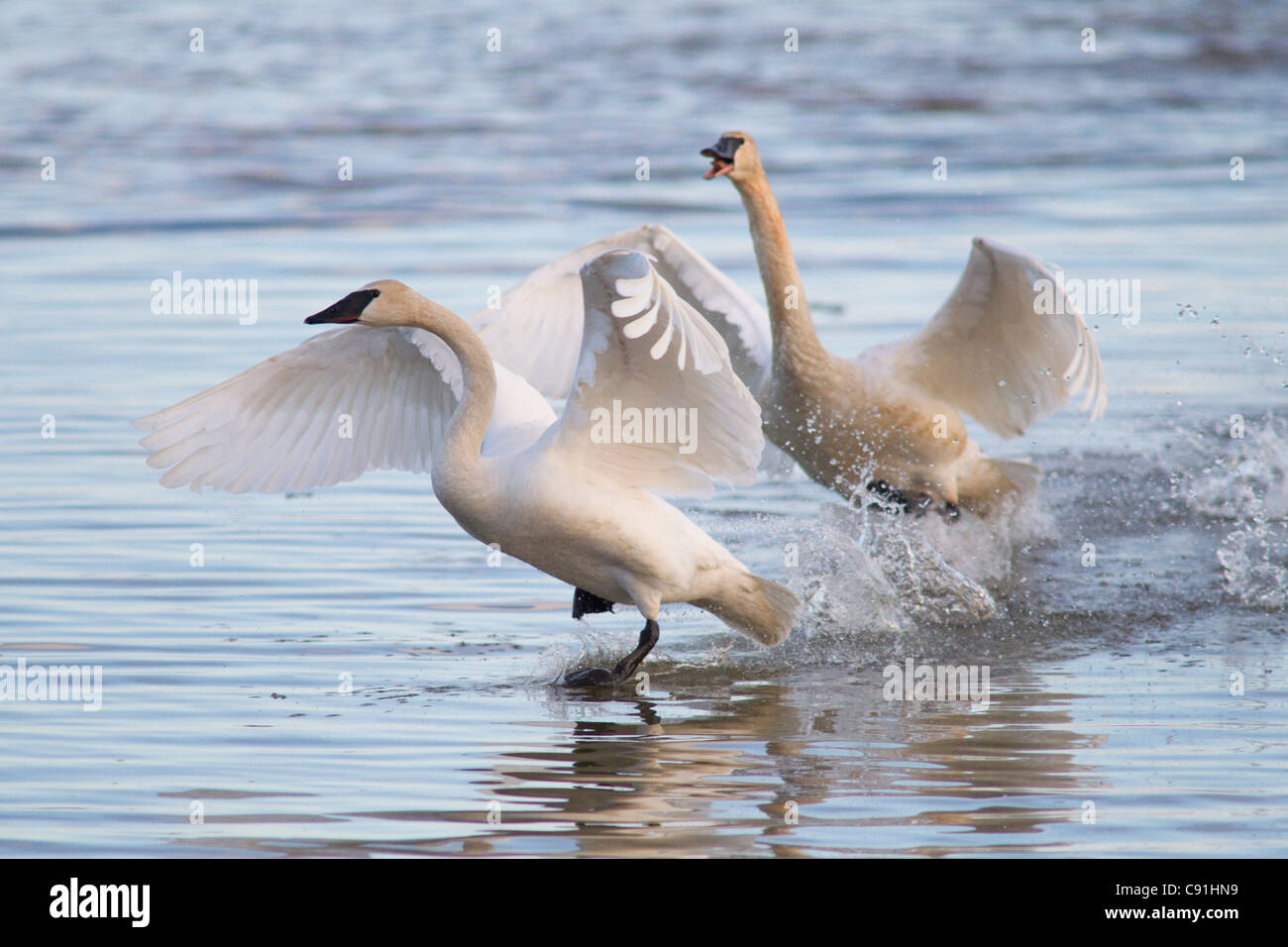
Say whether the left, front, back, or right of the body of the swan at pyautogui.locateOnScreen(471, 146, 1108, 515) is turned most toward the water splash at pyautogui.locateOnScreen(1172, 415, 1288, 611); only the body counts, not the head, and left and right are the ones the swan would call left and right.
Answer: back

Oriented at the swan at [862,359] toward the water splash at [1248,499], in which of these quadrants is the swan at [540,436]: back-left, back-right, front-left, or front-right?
back-right

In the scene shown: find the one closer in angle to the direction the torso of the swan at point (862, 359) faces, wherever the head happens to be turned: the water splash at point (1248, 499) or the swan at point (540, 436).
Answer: the swan

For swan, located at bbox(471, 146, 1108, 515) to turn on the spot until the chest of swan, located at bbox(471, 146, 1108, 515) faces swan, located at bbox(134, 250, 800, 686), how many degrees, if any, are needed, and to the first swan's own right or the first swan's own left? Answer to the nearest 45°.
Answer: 0° — it already faces it

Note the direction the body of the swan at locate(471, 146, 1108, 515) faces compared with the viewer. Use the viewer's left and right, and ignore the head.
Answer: facing the viewer and to the left of the viewer
